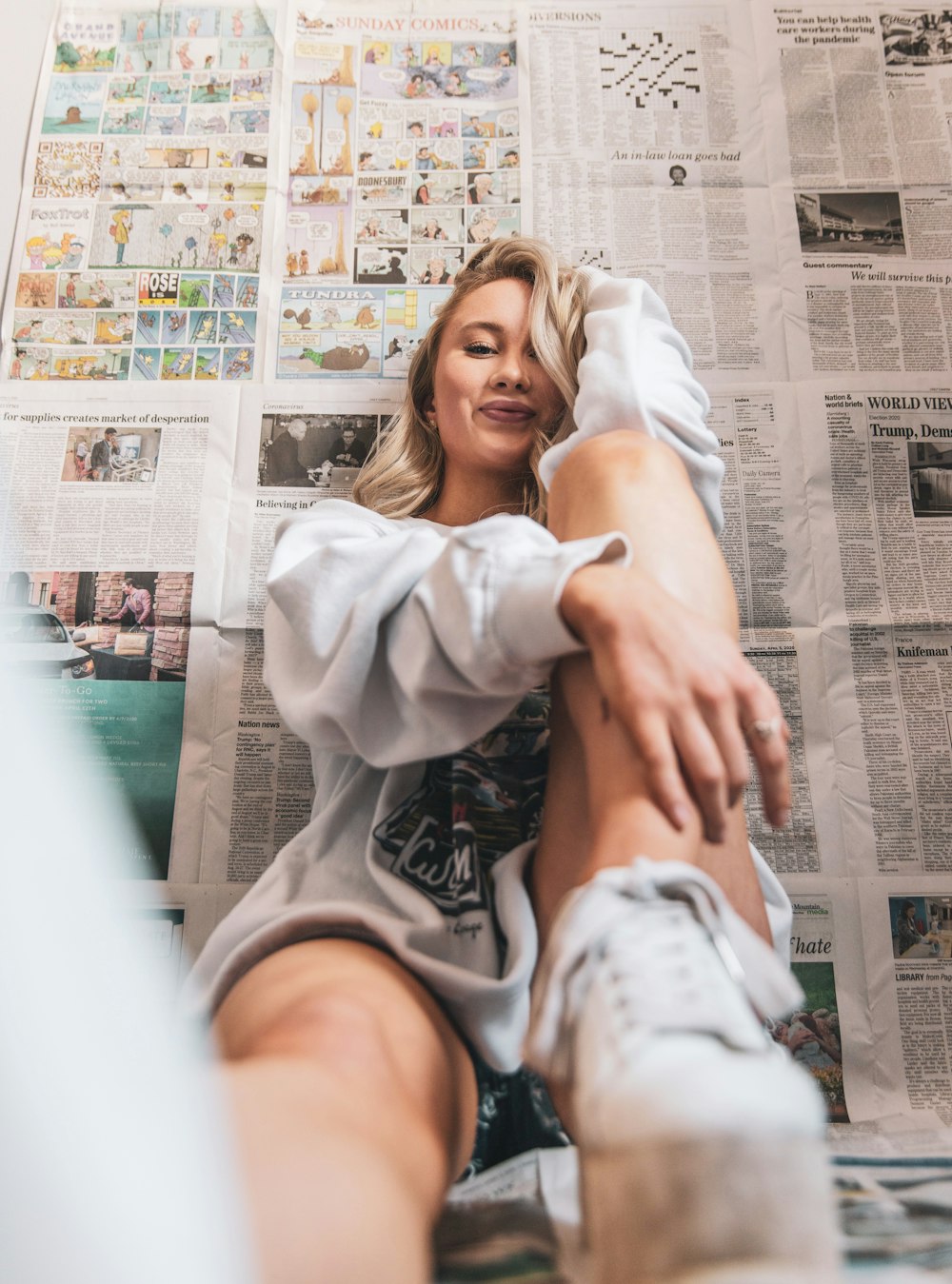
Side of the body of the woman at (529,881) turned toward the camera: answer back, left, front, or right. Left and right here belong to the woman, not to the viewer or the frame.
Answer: front
